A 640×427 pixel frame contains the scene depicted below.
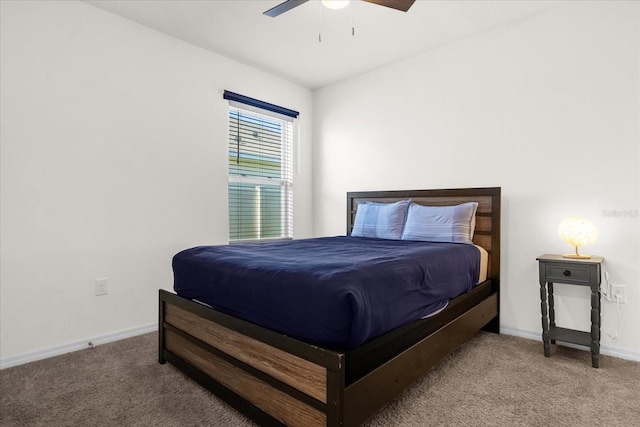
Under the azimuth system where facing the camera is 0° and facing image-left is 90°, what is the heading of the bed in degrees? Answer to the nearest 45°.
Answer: approximately 45°

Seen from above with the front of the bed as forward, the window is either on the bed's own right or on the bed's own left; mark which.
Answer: on the bed's own right

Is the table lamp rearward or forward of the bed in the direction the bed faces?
rearward
